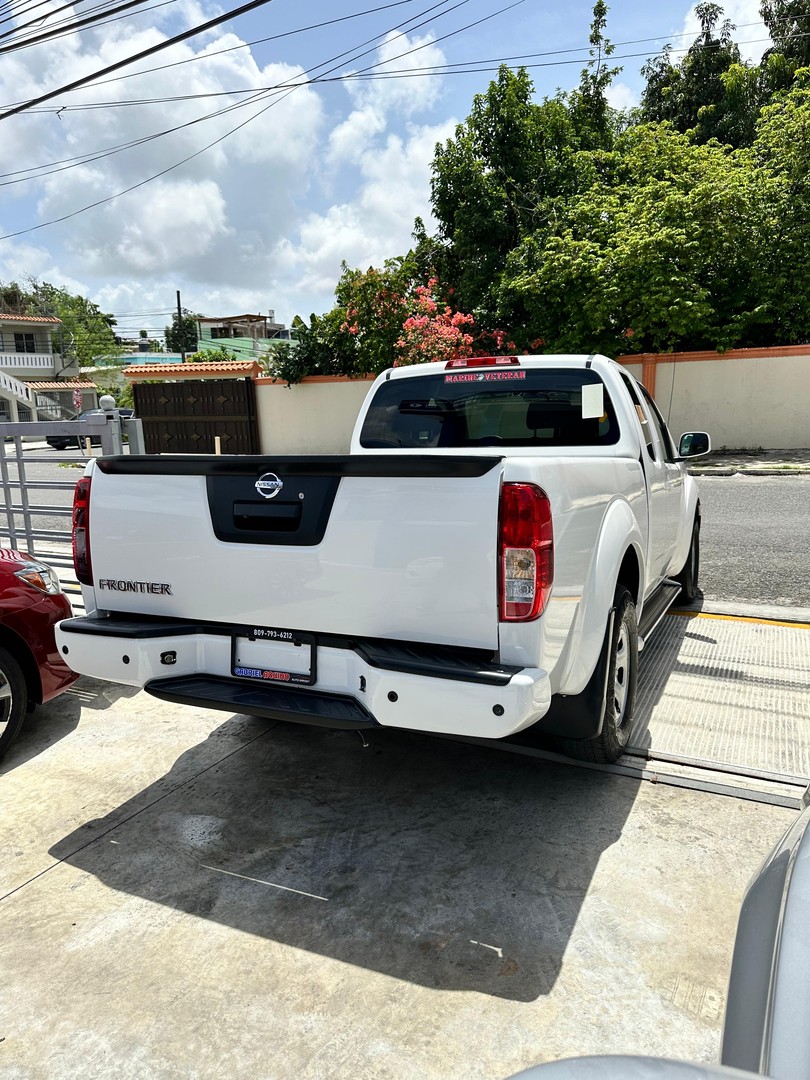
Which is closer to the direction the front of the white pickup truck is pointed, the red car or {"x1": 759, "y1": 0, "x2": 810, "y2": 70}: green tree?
the green tree

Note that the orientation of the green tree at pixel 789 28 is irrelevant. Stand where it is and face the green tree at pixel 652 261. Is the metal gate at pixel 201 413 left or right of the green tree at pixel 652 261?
right

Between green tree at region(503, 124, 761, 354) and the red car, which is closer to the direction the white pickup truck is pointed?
the green tree

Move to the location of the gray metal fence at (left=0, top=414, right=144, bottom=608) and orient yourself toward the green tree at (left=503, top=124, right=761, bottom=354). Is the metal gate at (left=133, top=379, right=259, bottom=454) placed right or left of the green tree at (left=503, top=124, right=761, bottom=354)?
left

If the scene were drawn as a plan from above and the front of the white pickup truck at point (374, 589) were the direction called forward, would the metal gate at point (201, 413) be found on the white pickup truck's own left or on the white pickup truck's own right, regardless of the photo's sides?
on the white pickup truck's own left

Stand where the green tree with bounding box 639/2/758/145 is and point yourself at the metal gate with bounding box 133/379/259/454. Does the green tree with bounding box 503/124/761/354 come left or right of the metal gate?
left

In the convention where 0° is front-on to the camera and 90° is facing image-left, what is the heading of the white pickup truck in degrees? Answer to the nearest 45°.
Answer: approximately 225°

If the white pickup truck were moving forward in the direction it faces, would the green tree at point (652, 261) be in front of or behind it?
in front

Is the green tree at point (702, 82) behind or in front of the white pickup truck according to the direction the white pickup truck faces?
in front

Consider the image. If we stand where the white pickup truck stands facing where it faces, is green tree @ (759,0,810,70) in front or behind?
in front

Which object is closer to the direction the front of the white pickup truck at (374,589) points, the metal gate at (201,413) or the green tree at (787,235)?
the green tree

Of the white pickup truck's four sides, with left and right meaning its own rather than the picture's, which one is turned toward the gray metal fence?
left

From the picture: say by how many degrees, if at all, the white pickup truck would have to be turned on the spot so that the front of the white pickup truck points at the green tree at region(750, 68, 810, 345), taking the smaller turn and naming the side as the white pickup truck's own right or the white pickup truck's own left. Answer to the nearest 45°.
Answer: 0° — it already faces it

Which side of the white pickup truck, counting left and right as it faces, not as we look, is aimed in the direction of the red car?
left
